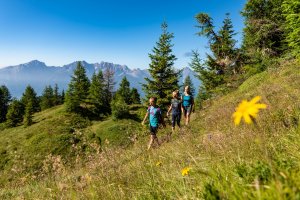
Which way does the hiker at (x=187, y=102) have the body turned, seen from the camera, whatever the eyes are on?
toward the camera

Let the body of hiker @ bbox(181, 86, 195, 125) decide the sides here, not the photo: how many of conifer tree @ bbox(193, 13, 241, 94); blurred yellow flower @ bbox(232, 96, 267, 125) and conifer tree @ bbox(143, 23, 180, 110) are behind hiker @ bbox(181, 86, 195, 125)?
2

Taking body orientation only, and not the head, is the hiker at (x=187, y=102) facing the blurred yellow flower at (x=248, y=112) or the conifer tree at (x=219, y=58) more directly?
the blurred yellow flower

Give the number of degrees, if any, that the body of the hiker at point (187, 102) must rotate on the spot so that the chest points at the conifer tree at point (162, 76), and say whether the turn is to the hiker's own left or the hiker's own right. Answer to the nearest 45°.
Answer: approximately 180°

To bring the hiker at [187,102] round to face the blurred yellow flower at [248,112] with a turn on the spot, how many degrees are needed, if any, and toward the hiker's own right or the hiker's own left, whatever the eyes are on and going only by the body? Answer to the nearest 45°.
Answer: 0° — they already face it

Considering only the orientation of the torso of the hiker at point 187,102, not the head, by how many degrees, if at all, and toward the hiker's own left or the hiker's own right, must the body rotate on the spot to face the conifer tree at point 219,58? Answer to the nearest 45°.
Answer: approximately 180°

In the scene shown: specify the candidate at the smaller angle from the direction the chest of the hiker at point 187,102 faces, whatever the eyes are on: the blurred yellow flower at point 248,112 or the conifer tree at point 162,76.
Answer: the blurred yellow flower
